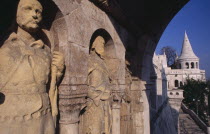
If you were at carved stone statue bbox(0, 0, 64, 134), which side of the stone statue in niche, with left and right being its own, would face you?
right

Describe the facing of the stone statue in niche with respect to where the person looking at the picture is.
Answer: facing the viewer and to the right of the viewer

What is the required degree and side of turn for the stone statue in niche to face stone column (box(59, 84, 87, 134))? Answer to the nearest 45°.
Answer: approximately 90° to its right

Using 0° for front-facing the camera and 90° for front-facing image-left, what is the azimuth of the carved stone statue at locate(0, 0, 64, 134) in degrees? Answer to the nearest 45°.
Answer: approximately 315°

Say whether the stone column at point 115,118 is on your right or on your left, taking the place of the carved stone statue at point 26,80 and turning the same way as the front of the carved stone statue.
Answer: on your left

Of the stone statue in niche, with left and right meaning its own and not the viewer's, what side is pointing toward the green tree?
left

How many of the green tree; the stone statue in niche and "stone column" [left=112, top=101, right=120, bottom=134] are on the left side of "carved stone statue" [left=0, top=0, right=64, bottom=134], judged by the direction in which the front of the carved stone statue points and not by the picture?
3

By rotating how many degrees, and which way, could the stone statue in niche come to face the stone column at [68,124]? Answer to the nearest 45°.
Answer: approximately 90° to its right

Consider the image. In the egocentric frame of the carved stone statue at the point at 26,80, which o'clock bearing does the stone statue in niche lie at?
The stone statue in niche is roughly at 9 o'clock from the carved stone statue.

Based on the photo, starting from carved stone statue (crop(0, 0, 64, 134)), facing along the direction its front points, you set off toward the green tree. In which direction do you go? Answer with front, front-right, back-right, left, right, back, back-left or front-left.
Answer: left

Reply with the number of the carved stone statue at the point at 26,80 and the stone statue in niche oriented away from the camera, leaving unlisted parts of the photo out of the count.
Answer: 0
